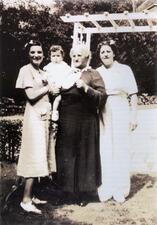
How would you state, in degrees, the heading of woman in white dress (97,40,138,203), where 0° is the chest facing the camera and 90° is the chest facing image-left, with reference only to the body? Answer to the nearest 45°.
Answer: approximately 0°

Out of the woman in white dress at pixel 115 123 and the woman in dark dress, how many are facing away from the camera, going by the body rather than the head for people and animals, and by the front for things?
0

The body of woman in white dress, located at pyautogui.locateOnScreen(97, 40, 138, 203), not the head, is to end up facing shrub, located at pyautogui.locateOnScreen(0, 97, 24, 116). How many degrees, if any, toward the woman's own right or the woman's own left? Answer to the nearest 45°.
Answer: approximately 90° to the woman's own right

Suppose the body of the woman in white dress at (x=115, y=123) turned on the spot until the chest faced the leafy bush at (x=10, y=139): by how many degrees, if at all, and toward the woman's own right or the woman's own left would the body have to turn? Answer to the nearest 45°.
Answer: approximately 90° to the woman's own right

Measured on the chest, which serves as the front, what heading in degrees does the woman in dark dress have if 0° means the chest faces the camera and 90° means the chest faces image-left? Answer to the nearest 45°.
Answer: approximately 45°
